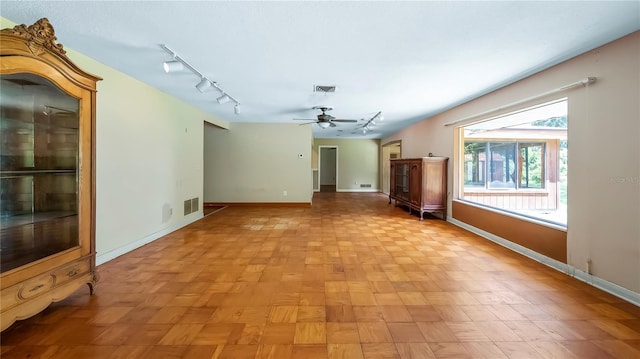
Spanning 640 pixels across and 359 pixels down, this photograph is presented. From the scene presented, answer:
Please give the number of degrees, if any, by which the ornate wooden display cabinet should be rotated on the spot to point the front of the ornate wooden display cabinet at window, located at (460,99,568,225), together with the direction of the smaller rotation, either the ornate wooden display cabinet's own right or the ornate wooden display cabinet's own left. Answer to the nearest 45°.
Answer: approximately 45° to the ornate wooden display cabinet's own left

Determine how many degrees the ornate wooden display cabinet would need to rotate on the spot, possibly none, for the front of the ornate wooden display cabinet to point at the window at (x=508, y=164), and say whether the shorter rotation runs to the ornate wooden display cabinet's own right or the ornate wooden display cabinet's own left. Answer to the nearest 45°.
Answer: approximately 45° to the ornate wooden display cabinet's own left

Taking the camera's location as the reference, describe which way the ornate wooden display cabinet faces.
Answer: facing the viewer and to the right of the viewer

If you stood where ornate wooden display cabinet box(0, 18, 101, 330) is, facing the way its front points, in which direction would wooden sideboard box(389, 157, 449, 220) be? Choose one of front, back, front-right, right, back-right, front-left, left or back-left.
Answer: front-left

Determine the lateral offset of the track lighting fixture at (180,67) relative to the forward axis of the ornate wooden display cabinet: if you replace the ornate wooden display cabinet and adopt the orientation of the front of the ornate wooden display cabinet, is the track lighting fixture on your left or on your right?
on your left
